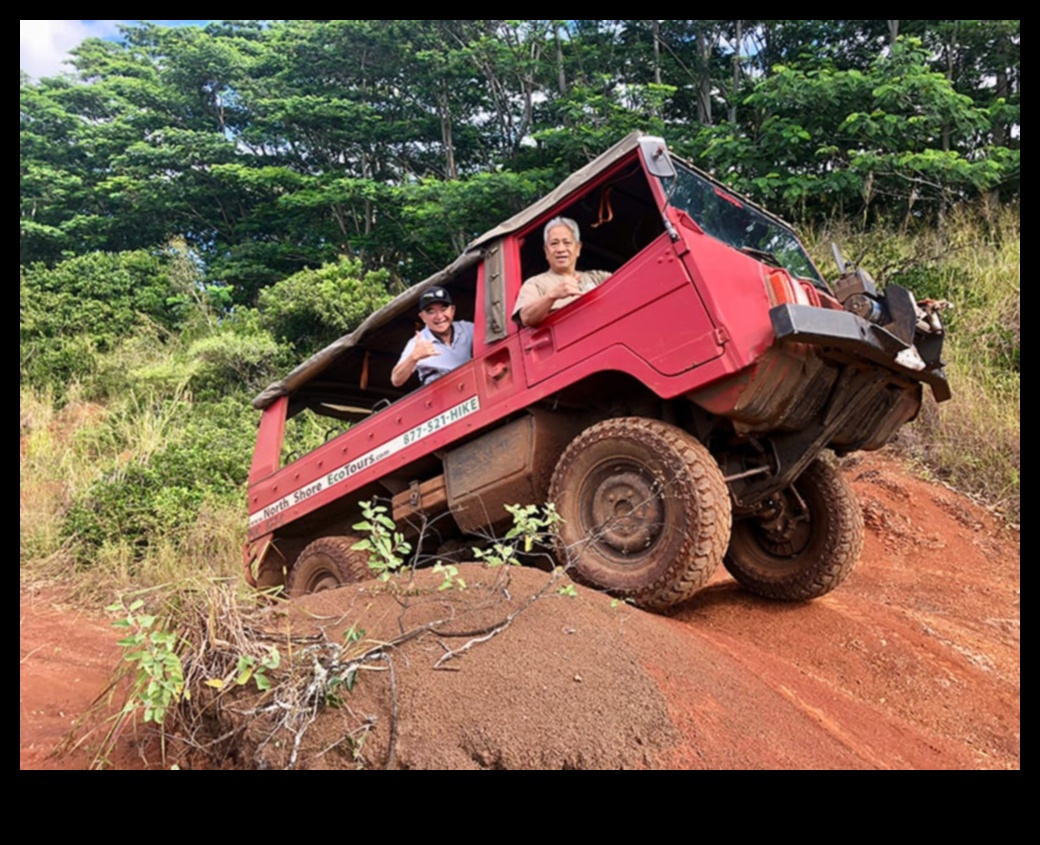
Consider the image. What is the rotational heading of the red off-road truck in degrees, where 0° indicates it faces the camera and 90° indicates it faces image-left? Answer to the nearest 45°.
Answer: approximately 315°

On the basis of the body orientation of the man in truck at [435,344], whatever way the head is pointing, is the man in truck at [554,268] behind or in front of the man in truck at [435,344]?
in front

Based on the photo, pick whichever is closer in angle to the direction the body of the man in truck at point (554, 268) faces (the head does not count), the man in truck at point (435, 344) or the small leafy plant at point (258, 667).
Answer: the small leafy plant

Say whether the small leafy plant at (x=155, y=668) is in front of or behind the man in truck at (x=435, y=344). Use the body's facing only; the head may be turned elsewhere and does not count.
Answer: in front

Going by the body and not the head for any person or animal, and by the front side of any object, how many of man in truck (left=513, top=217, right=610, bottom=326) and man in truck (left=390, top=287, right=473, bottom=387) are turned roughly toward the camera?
2

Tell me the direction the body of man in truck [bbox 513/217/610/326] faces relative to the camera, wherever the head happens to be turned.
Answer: toward the camera

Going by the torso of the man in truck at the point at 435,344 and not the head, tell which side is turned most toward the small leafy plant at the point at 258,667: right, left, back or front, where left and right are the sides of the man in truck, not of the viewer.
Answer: front

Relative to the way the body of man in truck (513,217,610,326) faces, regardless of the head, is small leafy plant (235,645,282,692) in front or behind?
in front
